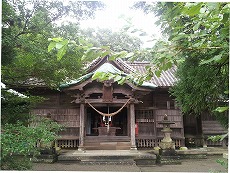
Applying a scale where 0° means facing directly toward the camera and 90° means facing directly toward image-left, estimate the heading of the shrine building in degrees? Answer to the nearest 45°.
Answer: approximately 0°

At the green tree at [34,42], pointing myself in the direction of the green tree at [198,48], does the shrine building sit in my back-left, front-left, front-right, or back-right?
front-left
